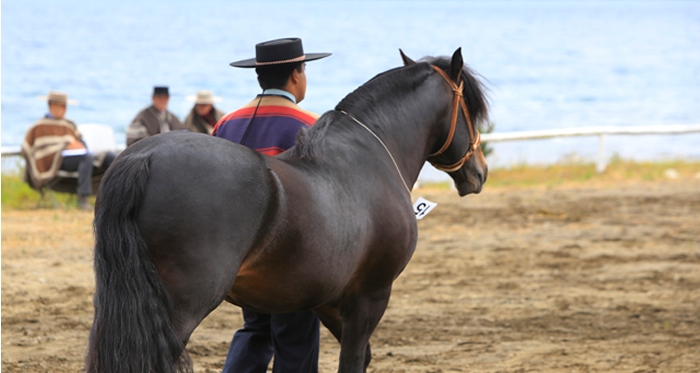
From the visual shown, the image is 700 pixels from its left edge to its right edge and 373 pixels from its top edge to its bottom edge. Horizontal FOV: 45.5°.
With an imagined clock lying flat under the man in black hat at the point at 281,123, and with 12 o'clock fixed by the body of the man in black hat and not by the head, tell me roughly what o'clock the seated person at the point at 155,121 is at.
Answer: The seated person is roughly at 10 o'clock from the man in black hat.

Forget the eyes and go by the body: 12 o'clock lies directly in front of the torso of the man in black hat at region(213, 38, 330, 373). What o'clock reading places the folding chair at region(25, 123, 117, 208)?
The folding chair is roughly at 10 o'clock from the man in black hat.

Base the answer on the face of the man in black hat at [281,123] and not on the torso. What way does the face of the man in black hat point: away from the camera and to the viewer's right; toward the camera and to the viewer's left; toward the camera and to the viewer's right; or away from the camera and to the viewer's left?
away from the camera and to the viewer's right

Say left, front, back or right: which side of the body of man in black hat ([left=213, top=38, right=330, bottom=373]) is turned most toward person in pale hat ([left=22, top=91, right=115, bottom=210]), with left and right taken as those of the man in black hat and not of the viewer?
left

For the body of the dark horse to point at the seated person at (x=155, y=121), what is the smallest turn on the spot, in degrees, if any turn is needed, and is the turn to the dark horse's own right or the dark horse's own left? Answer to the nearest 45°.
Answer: approximately 45° to the dark horse's own left

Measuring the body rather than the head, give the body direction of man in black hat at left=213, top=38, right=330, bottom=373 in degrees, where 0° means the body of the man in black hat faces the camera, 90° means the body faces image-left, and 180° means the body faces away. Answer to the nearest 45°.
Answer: approximately 225°

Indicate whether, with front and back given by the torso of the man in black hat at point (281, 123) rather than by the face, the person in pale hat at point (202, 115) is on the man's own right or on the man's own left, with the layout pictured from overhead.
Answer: on the man's own left

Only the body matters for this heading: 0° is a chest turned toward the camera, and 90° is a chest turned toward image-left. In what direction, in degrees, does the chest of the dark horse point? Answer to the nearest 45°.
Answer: approximately 225°

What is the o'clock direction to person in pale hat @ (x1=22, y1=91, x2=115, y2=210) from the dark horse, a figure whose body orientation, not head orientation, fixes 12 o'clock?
The person in pale hat is roughly at 10 o'clock from the dark horse.
